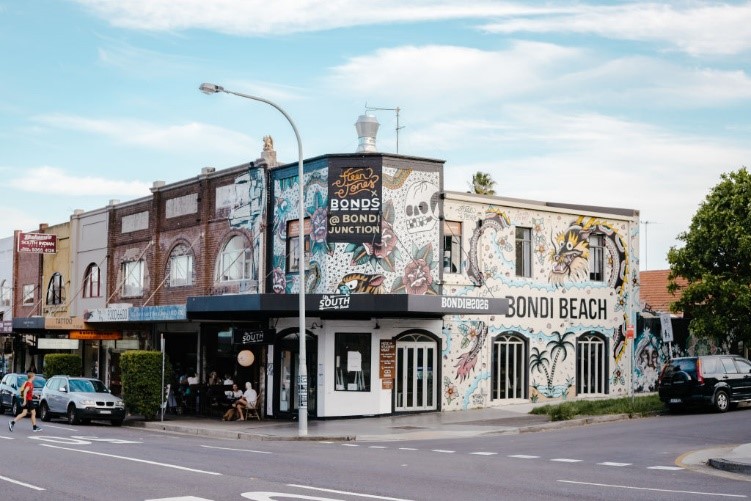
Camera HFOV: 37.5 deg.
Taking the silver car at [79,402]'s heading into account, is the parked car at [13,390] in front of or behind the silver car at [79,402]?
behind

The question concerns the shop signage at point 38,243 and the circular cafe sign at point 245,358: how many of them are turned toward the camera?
2

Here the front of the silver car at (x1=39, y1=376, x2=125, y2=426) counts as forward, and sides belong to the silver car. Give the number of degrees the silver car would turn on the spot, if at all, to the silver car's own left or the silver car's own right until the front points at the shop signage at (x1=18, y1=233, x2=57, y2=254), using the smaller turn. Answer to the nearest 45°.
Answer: approximately 135° to the silver car's own left

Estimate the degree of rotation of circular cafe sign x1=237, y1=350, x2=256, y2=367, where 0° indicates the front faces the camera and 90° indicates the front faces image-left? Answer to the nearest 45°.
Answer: approximately 0°

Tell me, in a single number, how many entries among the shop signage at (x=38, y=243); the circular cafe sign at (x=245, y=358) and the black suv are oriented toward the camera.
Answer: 2

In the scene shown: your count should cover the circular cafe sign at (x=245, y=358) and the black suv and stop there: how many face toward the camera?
1
